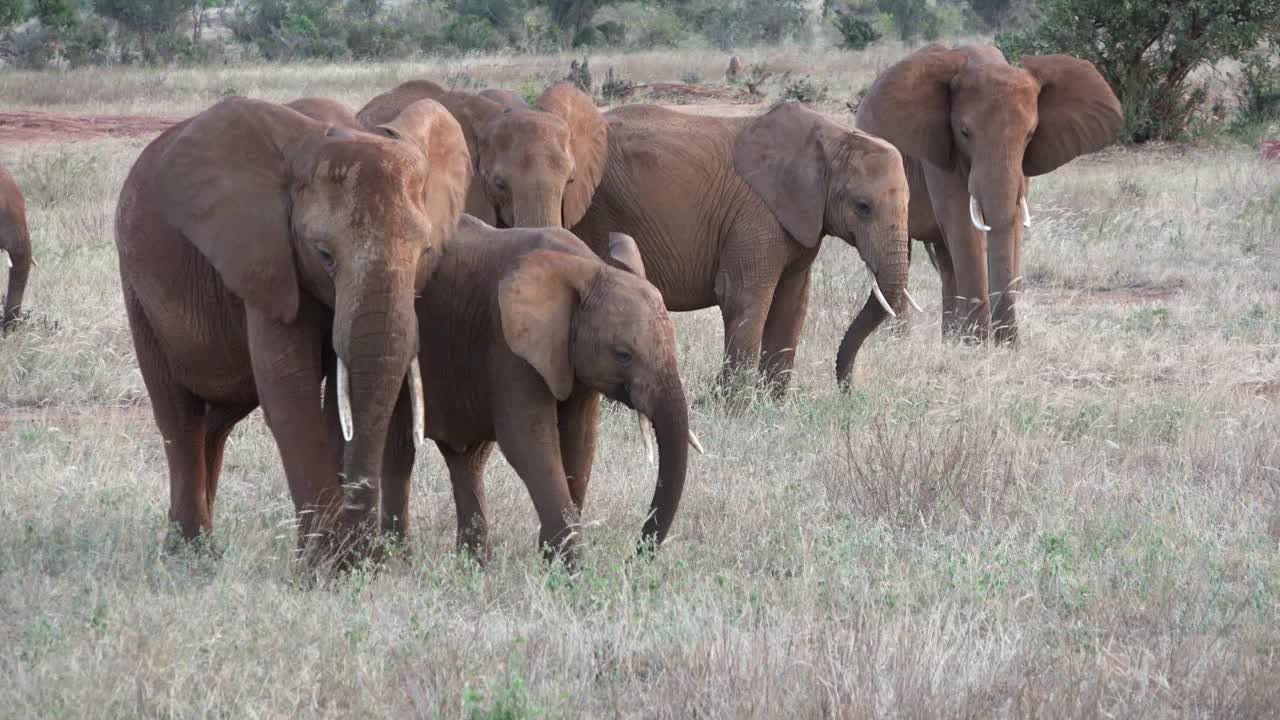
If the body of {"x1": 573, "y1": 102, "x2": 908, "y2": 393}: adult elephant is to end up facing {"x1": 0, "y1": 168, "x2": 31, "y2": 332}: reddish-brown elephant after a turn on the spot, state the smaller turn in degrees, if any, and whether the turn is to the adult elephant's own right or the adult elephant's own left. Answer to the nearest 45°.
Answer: approximately 180°

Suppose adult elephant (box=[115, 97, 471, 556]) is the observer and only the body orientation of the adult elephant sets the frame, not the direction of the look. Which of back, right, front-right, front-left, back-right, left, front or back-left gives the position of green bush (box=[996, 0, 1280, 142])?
left

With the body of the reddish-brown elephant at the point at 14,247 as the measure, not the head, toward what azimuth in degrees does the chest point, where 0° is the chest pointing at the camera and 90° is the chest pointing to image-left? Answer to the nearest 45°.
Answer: approximately 270°

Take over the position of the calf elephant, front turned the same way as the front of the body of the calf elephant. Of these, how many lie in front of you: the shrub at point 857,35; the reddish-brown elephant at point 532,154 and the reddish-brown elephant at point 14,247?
0

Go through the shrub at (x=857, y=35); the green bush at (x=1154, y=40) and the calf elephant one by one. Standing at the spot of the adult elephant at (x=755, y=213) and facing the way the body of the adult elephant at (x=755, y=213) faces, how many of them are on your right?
1

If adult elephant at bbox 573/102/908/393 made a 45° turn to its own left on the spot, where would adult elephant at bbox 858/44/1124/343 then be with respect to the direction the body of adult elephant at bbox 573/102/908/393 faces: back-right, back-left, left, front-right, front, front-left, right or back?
front

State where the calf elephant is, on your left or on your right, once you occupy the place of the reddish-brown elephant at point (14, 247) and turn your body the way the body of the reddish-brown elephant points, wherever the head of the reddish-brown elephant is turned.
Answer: on your right

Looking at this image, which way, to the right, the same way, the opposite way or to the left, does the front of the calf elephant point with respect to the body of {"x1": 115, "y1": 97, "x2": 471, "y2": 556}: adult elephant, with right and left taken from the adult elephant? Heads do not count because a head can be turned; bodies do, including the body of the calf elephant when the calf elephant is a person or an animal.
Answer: the same way

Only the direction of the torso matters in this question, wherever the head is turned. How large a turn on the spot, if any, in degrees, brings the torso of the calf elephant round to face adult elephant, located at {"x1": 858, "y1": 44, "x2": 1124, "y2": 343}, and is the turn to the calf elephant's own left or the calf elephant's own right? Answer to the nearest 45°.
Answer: approximately 90° to the calf elephant's own left

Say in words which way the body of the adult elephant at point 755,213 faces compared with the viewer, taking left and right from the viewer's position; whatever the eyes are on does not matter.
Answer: facing to the right of the viewer

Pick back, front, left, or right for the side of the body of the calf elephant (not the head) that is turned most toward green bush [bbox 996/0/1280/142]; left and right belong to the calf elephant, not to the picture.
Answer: left

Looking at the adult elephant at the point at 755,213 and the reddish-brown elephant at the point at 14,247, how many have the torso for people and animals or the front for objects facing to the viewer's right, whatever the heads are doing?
2

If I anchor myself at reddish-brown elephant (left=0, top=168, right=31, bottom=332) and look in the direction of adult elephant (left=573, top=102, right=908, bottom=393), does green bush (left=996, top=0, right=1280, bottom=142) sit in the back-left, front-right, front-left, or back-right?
front-left
